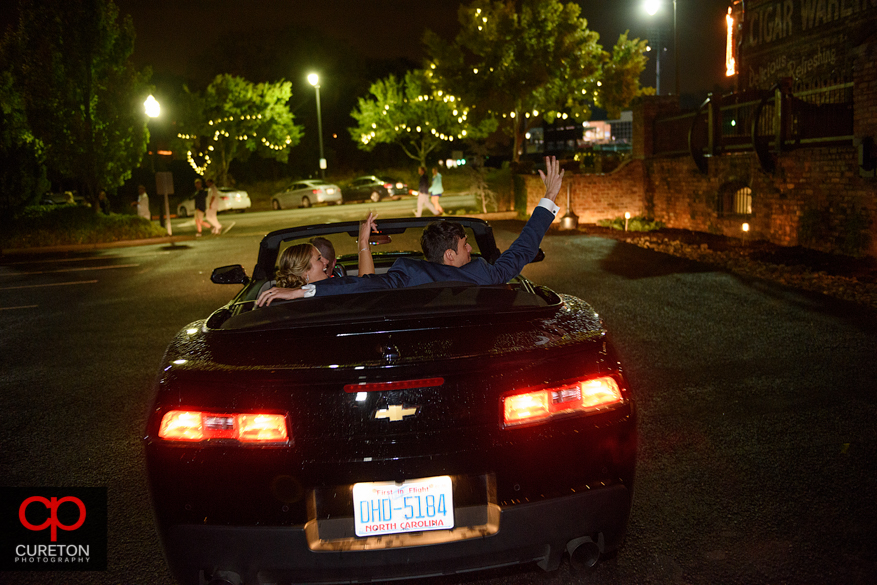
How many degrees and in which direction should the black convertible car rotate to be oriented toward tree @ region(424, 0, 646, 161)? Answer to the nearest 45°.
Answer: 0° — it already faces it

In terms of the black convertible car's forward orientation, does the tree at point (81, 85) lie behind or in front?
in front

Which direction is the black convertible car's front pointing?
away from the camera

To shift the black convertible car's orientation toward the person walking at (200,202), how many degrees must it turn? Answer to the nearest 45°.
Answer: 0° — it already faces them

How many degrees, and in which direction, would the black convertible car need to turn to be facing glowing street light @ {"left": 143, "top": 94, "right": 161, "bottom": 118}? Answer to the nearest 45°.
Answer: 0° — it already faces it

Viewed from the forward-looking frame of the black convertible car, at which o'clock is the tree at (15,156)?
The tree is roughly at 11 o'clock from the black convertible car.

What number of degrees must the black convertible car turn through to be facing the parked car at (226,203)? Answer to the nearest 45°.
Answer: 0° — it already faces it

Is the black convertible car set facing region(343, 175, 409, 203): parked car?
yes
